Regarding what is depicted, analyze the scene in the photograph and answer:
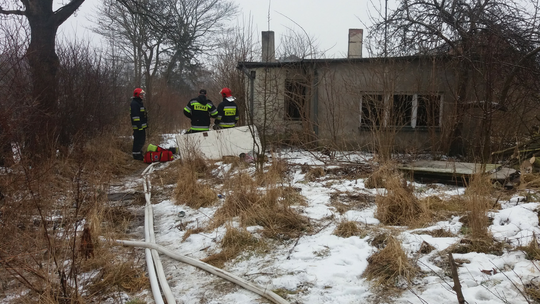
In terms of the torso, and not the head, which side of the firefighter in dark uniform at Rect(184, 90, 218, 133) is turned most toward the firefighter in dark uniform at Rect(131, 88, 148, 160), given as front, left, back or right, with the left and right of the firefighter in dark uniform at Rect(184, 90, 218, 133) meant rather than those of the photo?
left

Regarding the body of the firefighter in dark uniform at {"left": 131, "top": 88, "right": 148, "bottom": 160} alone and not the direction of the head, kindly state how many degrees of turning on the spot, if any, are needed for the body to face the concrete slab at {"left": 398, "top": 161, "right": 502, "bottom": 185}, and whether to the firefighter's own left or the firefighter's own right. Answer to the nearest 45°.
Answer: approximately 45° to the firefighter's own right

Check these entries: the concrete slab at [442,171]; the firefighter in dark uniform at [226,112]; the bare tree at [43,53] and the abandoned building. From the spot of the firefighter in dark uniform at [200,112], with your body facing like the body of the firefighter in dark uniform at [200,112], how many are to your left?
1

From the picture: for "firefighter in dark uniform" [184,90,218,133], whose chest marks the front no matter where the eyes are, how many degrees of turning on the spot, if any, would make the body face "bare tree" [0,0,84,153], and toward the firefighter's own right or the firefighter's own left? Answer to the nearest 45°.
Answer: approximately 90° to the firefighter's own left

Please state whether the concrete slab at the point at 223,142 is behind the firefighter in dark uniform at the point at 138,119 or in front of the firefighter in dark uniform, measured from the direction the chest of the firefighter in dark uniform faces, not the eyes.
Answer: in front

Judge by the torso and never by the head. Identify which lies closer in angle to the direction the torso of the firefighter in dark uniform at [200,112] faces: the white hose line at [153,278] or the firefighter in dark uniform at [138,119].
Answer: the firefighter in dark uniform

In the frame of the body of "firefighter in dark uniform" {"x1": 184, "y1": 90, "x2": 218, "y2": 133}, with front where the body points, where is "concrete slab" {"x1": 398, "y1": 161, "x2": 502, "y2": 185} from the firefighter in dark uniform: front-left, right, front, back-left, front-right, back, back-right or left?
back-right

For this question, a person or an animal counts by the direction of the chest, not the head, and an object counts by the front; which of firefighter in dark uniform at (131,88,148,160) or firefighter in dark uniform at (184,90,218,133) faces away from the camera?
firefighter in dark uniform at (184,90,218,133)

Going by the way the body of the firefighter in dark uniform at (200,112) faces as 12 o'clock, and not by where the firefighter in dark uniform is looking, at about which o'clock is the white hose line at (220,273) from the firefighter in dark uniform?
The white hose line is roughly at 6 o'clock from the firefighter in dark uniform.

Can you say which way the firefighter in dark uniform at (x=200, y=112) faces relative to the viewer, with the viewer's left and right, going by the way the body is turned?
facing away from the viewer

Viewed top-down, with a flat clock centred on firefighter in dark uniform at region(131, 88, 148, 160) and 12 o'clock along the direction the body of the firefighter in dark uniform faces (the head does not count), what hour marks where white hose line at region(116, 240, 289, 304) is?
The white hose line is roughly at 3 o'clock from the firefighter in dark uniform.

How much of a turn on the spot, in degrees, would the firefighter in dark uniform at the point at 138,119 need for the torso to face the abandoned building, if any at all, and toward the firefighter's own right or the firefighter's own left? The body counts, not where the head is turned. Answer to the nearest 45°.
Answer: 0° — they already face it

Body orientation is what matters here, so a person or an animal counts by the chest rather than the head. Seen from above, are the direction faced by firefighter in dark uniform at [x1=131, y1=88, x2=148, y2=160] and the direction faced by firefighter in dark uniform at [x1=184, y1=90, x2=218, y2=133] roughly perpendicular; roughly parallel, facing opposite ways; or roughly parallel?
roughly perpendicular

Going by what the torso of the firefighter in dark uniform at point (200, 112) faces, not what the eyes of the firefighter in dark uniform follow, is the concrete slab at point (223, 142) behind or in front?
behind

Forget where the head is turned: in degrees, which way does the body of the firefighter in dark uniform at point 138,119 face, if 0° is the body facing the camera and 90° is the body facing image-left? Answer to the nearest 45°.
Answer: approximately 270°

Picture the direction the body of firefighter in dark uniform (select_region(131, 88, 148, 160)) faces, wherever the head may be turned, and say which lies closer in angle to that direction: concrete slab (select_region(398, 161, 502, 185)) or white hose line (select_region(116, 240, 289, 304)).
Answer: the concrete slab
